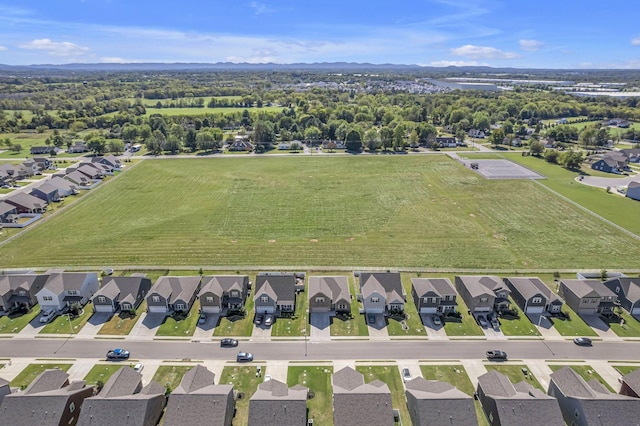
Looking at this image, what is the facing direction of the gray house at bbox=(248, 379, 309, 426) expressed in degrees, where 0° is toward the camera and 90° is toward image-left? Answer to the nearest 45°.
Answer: approximately 180°

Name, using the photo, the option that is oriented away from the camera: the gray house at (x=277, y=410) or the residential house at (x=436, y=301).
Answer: the gray house

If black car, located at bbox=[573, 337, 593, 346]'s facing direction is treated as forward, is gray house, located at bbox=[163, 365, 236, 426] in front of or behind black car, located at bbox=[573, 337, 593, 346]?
in front

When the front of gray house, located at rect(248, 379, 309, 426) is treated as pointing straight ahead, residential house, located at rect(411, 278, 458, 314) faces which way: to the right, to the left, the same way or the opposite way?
the opposite way

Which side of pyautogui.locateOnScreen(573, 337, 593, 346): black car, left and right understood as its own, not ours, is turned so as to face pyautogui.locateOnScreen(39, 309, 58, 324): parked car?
front

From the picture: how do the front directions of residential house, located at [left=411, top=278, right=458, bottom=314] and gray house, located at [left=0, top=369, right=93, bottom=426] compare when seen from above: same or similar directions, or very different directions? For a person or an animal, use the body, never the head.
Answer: very different directions

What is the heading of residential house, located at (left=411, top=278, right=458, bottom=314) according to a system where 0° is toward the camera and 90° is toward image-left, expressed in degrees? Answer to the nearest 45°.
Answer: approximately 0°

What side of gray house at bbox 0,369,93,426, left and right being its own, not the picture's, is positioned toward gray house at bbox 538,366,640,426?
right

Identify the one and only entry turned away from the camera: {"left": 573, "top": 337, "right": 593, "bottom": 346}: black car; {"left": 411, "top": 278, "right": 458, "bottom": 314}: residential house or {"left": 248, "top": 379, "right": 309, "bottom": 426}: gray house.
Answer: the gray house

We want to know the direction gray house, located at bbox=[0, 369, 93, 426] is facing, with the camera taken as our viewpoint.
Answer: facing away from the viewer and to the right of the viewer

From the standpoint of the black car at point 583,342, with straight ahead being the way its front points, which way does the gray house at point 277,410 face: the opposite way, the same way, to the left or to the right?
to the right

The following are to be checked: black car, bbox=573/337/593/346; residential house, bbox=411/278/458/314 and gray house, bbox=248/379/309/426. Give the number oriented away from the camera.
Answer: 1

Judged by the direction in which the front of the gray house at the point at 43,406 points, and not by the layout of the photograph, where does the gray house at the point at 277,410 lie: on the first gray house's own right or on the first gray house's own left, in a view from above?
on the first gray house's own right

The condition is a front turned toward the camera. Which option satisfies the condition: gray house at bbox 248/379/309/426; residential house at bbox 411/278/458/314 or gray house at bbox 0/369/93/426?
the residential house

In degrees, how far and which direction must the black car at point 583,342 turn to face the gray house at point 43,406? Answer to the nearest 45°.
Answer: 0° — it already faces it

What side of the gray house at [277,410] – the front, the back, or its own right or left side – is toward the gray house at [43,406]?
left
